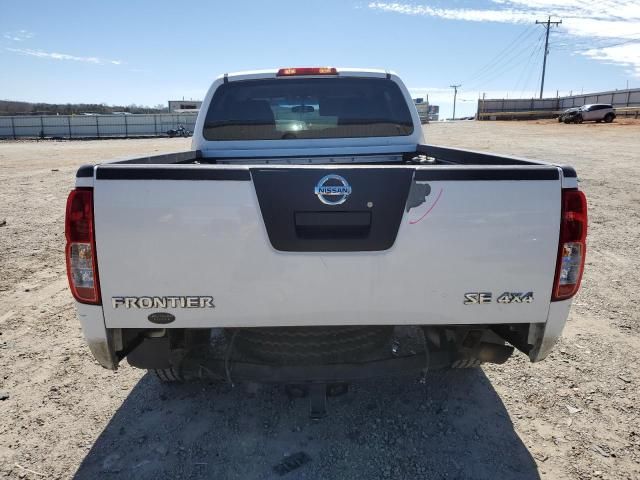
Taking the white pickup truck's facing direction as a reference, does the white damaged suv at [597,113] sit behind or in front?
in front

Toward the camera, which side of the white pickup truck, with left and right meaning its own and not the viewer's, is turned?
back
